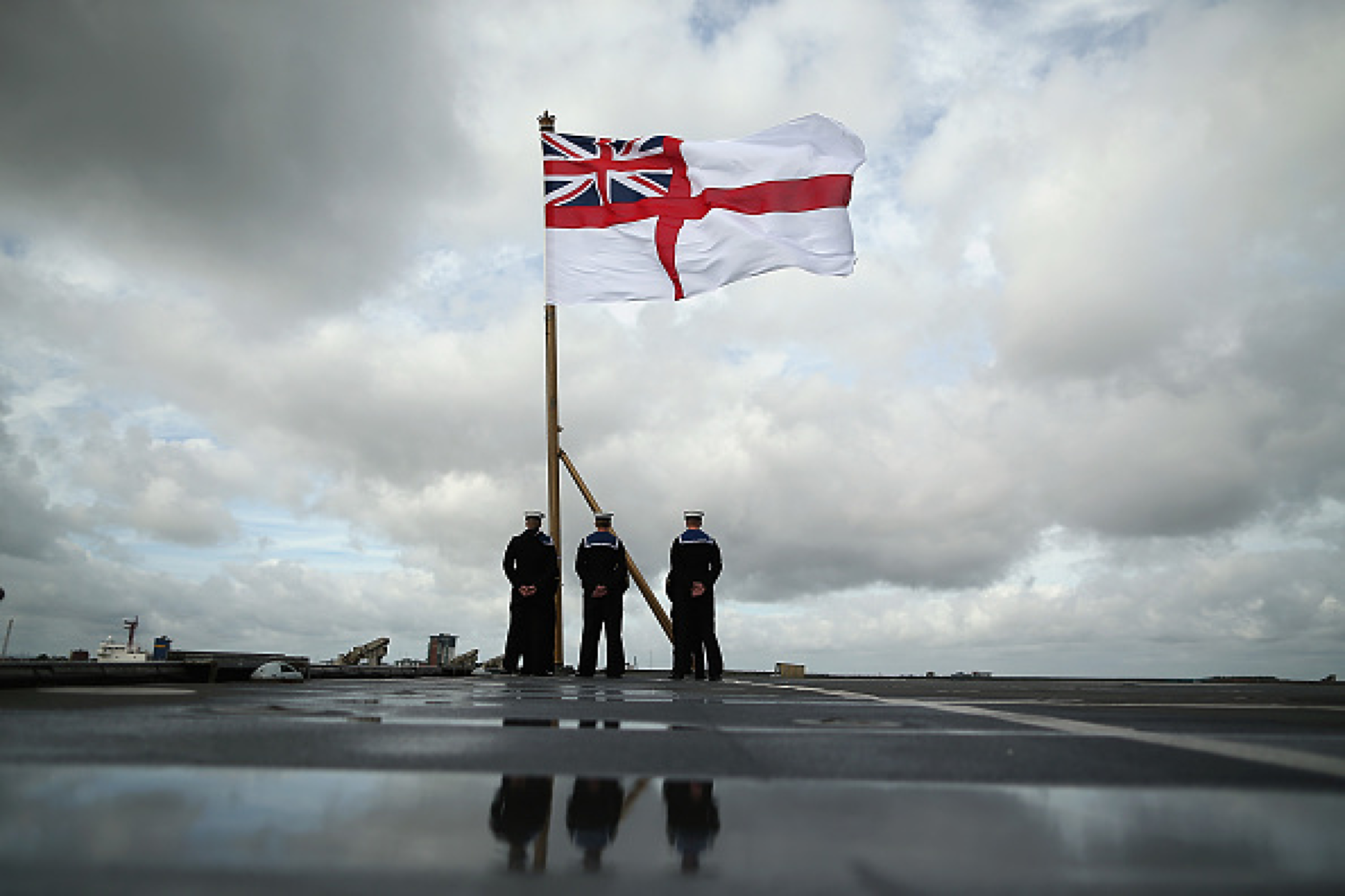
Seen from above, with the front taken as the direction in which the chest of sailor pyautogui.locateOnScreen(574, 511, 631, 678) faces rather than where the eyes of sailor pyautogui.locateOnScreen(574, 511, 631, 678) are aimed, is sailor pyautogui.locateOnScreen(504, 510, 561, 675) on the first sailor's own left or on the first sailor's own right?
on the first sailor's own left

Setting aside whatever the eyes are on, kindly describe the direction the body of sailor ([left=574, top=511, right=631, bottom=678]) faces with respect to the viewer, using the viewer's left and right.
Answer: facing away from the viewer

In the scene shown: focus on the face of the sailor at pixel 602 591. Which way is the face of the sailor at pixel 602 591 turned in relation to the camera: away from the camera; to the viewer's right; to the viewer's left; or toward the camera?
away from the camera

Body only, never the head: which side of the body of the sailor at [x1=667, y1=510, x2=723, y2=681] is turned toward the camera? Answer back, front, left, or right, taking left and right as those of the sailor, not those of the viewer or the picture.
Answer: back

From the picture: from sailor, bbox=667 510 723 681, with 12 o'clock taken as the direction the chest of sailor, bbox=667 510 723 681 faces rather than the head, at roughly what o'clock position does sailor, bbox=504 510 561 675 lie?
sailor, bbox=504 510 561 675 is roughly at 10 o'clock from sailor, bbox=667 510 723 681.

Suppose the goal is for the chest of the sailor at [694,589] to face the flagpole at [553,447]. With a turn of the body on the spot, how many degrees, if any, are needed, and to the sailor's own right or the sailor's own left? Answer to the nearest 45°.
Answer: approximately 45° to the sailor's own left

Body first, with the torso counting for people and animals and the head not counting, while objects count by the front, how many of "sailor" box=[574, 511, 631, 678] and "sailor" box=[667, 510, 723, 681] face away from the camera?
2

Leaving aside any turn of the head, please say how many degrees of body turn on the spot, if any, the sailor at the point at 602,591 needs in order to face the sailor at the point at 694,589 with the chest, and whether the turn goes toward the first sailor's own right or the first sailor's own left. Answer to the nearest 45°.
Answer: approximately 135° to the first sailor's own right

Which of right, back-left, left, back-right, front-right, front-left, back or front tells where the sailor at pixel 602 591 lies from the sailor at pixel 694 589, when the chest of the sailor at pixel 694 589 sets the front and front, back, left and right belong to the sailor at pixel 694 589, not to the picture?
front-left
